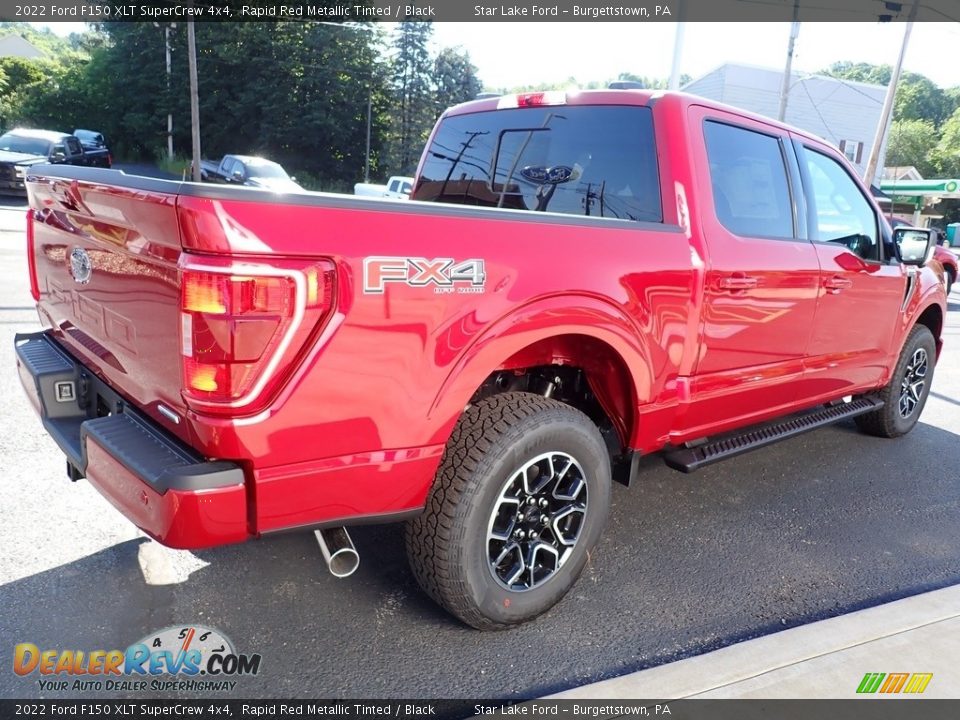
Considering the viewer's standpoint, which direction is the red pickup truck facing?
facing away from the viewer and to the right of the viewer

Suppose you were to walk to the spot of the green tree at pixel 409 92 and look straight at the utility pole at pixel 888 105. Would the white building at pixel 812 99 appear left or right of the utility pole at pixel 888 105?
left

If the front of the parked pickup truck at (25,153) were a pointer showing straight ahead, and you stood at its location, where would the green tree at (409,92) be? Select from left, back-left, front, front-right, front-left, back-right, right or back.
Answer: back

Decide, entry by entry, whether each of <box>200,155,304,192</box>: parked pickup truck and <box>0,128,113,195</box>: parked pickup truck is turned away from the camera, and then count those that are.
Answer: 0

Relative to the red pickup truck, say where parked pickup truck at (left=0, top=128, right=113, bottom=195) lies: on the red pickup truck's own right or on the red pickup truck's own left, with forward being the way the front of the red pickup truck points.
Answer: on the red pickup truck's own left

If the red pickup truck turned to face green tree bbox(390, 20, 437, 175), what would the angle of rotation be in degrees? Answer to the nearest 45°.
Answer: approximately 45° to its left

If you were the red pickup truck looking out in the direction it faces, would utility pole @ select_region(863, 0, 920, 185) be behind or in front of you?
in front

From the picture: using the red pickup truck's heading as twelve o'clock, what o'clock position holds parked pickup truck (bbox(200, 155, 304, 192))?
The parked pickup truck is roughly at 10 o'clock from the red pickup truck.

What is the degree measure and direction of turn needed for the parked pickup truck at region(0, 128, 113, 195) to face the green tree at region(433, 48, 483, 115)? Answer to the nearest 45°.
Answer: approximately 180°
